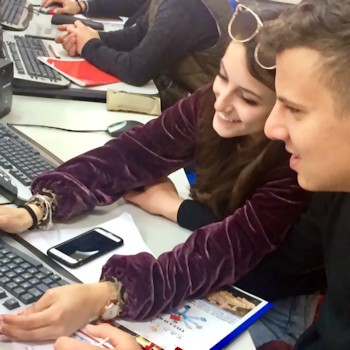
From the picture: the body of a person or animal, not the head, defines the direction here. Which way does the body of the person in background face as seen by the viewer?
to the viewer's left

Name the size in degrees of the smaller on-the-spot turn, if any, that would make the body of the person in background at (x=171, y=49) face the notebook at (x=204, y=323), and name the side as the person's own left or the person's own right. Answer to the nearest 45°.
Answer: approximately 90° to the person's own left

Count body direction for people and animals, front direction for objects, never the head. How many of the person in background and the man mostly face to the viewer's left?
2

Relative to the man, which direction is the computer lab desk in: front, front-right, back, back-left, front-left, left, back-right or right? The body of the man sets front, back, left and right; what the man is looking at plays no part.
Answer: front-right

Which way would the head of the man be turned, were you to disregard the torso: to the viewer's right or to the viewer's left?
to the viewer's left

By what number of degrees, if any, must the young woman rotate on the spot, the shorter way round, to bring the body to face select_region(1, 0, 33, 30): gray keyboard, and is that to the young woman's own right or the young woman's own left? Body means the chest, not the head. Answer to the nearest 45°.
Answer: approximately 90° to the young woman's own right

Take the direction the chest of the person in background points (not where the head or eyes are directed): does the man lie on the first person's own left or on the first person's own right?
on the first person's own left

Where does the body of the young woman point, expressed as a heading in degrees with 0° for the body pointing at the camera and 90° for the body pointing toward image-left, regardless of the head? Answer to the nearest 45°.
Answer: approximately 45°

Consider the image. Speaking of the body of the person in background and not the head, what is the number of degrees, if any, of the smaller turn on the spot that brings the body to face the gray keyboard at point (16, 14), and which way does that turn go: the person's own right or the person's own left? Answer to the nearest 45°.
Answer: approximately 45° to the person's own right

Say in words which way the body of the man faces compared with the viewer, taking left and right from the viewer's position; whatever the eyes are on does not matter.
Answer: facing to the left of the viewer
